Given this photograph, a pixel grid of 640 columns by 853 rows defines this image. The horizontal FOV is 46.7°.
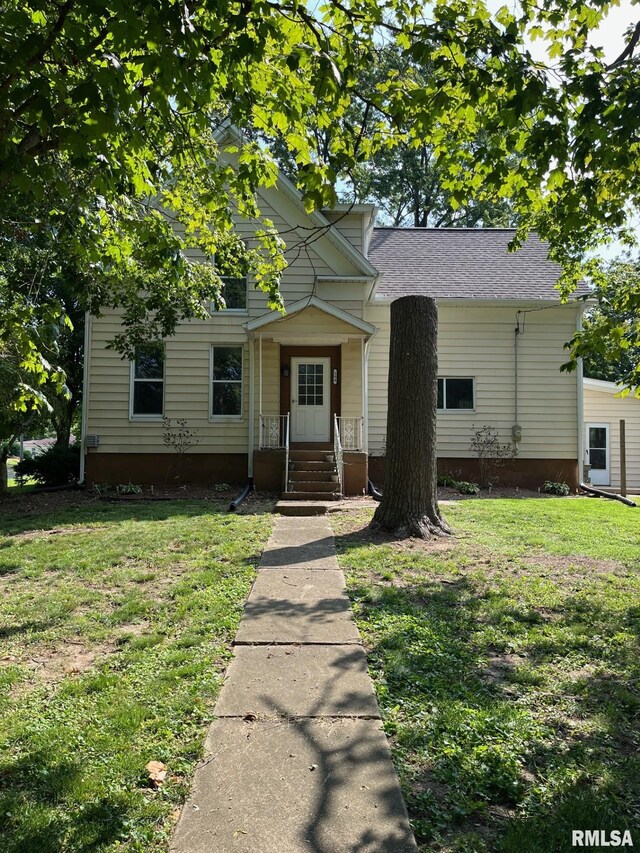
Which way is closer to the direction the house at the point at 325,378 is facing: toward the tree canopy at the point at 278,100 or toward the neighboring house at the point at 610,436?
the tree canopy

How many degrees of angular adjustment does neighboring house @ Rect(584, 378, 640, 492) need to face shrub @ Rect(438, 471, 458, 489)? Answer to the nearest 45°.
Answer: approximately 45° to its right

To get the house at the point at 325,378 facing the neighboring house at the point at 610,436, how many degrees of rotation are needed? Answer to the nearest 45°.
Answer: approximately 135° to its left

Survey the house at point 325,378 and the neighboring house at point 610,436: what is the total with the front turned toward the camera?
2

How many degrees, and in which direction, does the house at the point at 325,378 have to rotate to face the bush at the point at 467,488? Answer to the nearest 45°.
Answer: approximately 90° to its left

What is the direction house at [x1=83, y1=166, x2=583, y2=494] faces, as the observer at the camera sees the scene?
facing the viewer

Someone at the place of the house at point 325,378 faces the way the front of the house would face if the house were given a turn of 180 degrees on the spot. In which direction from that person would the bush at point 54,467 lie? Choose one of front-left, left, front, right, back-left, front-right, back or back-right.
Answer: left

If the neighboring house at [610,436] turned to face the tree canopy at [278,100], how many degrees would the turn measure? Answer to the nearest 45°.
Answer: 0° — it already faces it

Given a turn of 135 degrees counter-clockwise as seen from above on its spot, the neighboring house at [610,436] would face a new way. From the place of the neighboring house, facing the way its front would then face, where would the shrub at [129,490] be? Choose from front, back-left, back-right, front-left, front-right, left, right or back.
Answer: back

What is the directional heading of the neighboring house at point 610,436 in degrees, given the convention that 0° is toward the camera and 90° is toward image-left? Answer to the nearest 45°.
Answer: approximately 0°

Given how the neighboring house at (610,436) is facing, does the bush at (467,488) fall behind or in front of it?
in front

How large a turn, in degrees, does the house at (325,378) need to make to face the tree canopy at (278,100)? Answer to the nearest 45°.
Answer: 0° — it already faces it

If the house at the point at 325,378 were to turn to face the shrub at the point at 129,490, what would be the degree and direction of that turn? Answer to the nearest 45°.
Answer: approximately 90° to its right

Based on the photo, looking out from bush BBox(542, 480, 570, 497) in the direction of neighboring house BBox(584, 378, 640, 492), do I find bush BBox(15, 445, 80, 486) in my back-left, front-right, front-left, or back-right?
back-left
